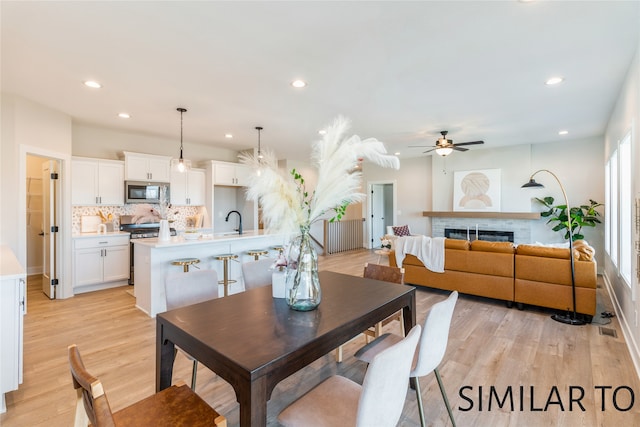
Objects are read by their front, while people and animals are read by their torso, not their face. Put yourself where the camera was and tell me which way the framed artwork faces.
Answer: facing the viewer

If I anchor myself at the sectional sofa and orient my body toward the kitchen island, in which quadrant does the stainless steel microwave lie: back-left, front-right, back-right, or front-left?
front-right

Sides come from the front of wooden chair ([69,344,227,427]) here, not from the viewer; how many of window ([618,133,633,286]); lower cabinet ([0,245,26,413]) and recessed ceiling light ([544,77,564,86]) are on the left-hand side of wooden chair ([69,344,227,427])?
1

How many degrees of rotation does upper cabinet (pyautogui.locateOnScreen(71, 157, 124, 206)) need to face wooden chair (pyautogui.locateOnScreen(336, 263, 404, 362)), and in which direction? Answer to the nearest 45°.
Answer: approximately 45° to its left

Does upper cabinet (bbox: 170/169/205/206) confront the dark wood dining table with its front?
yes

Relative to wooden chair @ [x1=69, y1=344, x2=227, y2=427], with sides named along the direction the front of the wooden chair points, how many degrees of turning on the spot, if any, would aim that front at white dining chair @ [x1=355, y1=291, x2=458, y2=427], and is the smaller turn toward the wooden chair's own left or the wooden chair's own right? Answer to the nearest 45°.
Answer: approximately 45° to the wooden chair's own right

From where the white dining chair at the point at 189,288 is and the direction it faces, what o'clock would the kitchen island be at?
The kitchen island is roughly at 7 o'clock from the white dining chair.

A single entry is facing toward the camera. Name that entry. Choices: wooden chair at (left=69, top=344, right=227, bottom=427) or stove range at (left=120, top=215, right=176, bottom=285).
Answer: the stove range

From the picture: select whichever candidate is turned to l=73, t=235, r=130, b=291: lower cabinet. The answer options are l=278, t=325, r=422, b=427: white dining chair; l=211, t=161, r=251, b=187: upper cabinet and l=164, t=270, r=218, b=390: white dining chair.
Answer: l=278, t=325, r=422, b=427: white dining chair

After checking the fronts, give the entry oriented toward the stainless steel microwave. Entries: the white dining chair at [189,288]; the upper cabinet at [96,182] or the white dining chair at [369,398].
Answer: the white dining chair at [369,398]

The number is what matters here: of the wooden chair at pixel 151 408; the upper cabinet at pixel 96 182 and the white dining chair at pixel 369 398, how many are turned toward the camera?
1

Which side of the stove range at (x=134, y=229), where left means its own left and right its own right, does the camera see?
front

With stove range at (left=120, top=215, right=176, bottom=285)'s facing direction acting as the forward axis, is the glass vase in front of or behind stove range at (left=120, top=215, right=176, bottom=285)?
in front

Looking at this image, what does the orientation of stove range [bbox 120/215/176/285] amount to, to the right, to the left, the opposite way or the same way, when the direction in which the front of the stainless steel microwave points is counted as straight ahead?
the same way

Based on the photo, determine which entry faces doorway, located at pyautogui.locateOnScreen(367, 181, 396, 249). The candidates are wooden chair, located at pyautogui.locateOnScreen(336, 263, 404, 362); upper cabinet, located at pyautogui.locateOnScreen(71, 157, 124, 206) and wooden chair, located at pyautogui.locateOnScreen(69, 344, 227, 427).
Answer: wooden chair, located at pyautogui.locateOnScreen(69, 344, 227, 427)

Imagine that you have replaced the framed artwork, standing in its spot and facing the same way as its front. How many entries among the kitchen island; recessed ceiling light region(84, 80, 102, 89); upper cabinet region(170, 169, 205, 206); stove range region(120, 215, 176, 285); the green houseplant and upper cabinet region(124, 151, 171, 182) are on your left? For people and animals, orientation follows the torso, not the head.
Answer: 1

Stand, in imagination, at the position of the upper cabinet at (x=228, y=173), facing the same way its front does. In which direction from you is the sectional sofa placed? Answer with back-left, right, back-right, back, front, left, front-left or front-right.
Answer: front

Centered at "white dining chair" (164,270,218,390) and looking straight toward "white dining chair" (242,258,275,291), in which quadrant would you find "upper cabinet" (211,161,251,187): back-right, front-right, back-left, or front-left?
front-left

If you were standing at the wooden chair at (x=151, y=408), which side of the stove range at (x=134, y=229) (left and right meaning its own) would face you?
front
